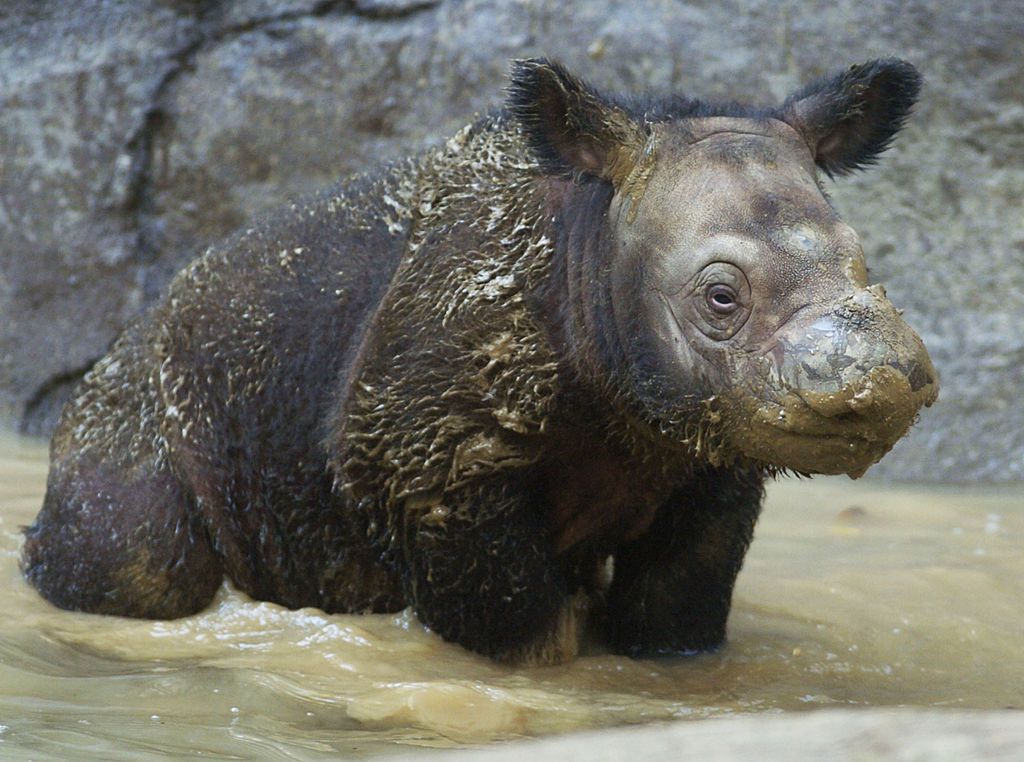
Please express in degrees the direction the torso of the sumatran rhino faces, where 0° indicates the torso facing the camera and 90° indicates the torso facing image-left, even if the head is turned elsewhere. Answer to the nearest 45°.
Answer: approximately 315°
